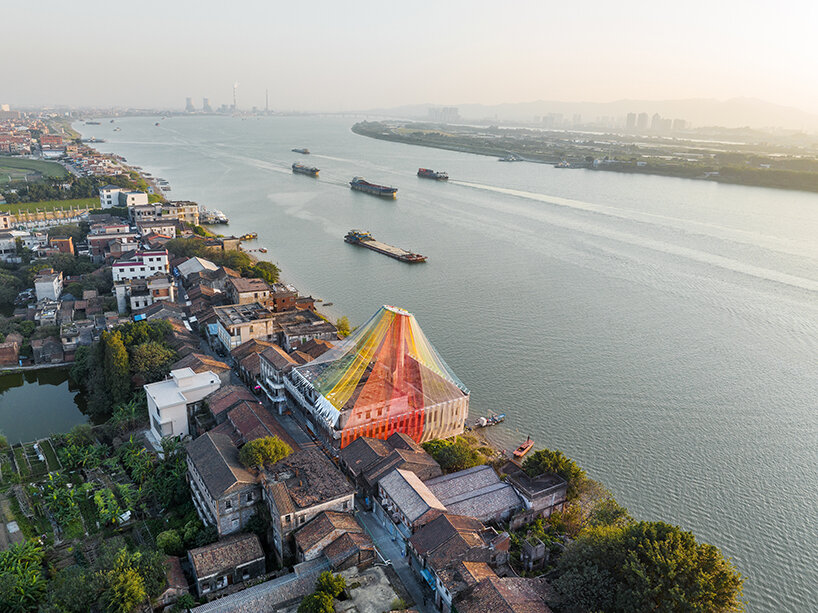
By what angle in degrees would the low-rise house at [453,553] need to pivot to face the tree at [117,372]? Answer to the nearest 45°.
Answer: approximately 90° to its right

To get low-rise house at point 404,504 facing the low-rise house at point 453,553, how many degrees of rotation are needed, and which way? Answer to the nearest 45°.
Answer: approximately 90° to its left

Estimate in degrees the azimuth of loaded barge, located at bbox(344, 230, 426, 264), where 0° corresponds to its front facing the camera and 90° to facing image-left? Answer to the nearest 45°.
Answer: approximately 315°

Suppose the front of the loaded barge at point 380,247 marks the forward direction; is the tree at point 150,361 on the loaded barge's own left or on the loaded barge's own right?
on the loaded barge's own right

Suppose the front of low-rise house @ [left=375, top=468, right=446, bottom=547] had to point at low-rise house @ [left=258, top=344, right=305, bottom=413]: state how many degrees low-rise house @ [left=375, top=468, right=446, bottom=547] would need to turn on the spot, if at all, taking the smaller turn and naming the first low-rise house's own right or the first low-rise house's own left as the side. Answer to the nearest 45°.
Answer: approximately 90° to the first low-rise house's own right

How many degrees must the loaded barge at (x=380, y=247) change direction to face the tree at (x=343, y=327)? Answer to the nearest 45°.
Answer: approximately 45° to its right

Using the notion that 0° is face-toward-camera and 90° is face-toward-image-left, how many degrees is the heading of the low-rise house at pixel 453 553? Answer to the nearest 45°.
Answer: approximately 45°
